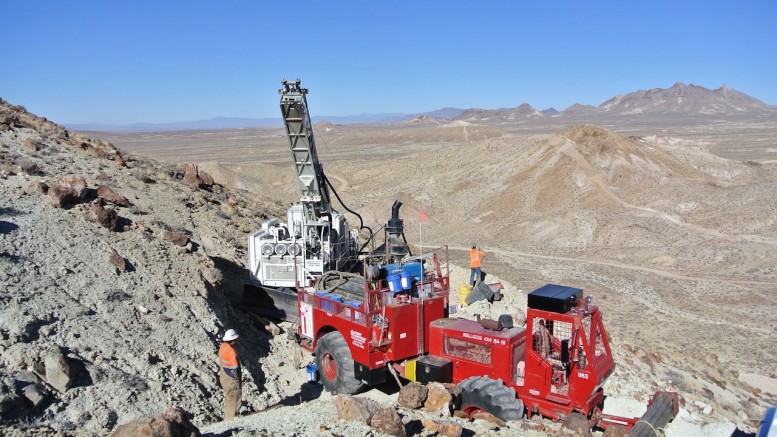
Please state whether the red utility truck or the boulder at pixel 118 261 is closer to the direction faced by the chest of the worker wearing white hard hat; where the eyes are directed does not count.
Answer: the red utility truck

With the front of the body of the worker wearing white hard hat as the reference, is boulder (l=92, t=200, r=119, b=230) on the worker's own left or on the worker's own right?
on the worker's own left

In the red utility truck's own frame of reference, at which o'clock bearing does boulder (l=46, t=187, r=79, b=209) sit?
The boulder is roughly at 5 o'clock from the red utility truck.

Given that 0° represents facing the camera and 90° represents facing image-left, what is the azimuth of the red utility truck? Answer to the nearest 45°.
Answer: approximately 315°

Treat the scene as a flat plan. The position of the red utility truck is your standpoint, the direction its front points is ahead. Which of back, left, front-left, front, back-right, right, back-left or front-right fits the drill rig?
back

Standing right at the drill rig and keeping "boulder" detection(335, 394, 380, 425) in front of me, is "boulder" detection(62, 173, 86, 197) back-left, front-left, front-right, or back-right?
back-right

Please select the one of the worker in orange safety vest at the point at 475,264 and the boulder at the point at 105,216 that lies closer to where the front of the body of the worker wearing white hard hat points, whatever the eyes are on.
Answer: the worker in orange safety vest

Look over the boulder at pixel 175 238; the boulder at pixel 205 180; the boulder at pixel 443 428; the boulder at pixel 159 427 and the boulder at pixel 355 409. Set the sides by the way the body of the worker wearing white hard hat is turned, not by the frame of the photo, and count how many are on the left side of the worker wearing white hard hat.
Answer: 2

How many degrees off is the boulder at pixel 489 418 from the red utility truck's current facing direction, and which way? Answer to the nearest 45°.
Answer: approximately 45° to its right

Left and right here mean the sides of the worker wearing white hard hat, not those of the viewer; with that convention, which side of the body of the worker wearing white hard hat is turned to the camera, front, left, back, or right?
right
